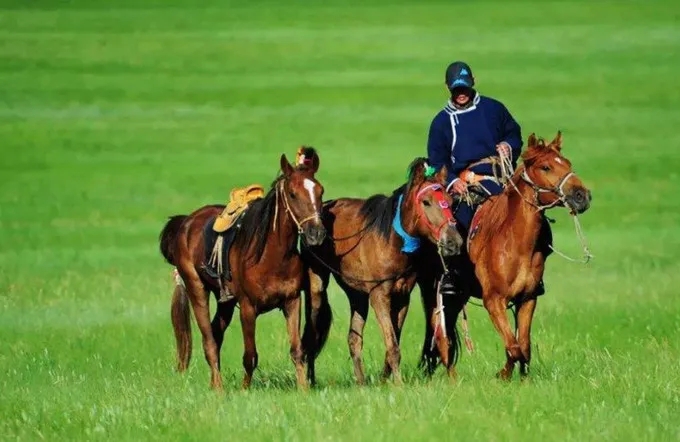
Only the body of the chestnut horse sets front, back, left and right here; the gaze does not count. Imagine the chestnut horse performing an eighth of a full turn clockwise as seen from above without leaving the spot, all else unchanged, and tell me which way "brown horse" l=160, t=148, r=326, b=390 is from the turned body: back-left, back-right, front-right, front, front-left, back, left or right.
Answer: right

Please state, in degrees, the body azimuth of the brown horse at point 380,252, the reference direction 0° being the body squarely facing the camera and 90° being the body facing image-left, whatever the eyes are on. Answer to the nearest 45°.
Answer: approximately 315°

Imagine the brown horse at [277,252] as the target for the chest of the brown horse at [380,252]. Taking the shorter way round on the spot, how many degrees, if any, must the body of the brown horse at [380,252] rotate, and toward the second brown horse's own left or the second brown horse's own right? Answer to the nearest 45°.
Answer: approximately 135° to the second brown horse's own right

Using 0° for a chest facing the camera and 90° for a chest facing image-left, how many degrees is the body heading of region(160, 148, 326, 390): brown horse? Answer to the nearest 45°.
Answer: approximately 315°
